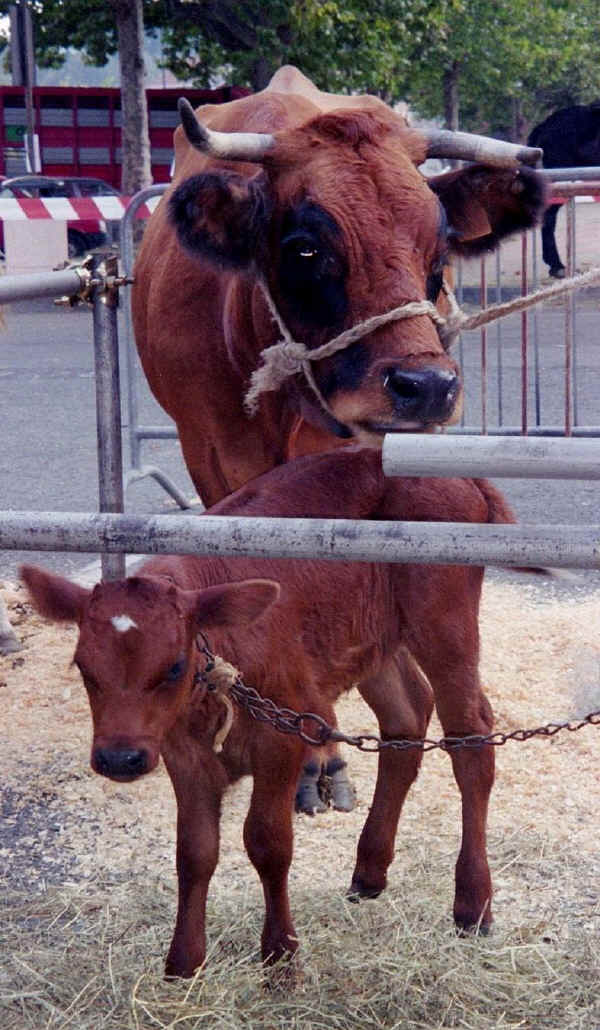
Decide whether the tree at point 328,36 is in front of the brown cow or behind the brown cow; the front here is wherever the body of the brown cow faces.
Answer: behind

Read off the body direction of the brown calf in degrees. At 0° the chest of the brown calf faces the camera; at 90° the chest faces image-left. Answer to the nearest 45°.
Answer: approximately 45°

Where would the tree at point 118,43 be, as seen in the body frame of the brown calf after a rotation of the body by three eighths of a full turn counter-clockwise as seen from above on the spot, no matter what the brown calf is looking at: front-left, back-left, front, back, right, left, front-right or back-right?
left

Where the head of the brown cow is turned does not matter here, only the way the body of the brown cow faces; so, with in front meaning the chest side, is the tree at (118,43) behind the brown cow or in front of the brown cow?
behind

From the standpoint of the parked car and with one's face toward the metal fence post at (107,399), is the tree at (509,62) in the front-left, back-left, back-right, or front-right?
back-left

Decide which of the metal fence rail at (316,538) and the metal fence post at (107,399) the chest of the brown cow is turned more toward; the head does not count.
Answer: the metal fence rail

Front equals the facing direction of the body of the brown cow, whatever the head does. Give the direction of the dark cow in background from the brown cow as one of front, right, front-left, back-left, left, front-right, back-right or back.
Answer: back-left

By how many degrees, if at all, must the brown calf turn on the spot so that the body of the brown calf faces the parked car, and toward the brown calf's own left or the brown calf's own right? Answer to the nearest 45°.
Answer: approximately 135° to the brown calf's own right

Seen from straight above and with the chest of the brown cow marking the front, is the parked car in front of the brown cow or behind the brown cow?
behind

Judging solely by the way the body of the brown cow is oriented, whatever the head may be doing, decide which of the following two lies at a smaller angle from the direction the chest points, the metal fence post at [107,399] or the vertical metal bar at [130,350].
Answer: the metal fence post

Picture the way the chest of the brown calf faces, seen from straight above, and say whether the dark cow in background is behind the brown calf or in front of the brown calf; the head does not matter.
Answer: behind

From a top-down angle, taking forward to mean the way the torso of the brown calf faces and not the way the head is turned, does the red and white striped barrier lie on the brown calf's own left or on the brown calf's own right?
on the brown calf's own right

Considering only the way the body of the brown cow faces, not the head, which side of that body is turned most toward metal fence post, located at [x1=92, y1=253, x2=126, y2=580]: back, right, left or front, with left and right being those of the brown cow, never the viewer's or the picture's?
right
